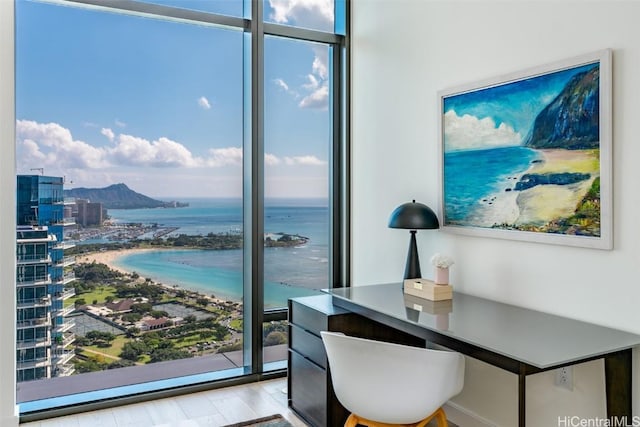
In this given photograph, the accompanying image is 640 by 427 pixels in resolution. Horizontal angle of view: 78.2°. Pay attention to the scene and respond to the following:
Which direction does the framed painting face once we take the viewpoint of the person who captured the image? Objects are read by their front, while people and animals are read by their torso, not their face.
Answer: facing the viewer and to the left of the viewer

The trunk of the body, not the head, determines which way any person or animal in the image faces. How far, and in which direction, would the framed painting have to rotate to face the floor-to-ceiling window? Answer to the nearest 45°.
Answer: approximately 45° to its right
